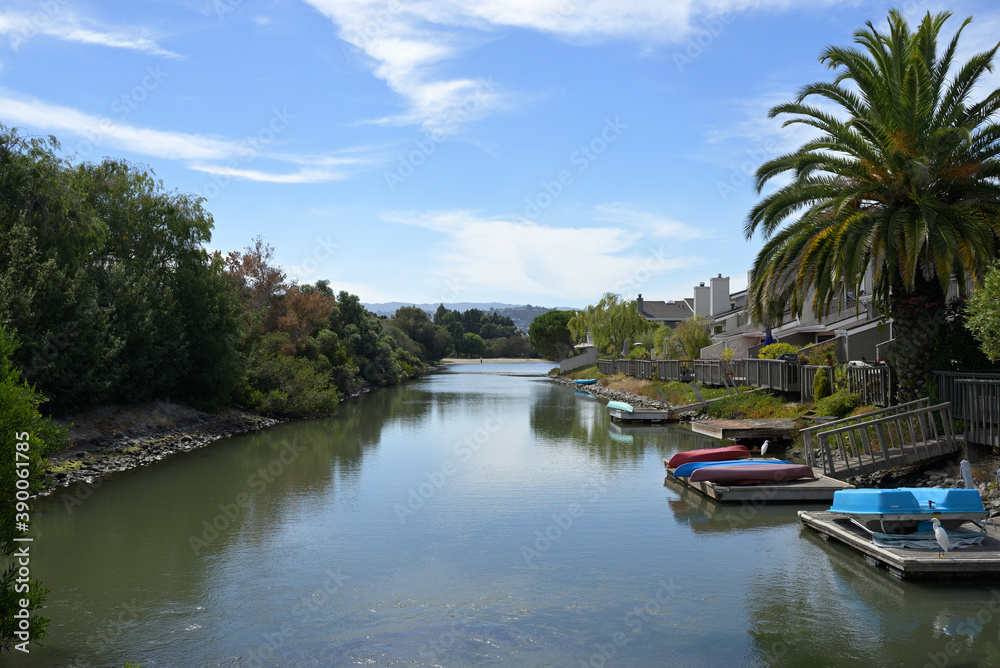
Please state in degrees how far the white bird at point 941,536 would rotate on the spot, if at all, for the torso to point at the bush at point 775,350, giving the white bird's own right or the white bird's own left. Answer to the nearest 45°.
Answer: approximately 90° to the white bird's own right

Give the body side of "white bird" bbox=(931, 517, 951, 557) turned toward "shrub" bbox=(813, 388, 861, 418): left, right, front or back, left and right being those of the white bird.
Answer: right

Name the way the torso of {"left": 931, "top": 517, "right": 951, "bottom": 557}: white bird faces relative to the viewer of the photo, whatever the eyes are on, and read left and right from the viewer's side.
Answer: facing to the left of the viewer

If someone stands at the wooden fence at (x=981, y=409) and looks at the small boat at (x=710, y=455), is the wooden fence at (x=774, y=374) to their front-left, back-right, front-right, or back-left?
front-right

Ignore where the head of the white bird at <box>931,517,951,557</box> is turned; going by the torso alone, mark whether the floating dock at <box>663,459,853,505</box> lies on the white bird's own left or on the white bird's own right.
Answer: on the white bird's own right

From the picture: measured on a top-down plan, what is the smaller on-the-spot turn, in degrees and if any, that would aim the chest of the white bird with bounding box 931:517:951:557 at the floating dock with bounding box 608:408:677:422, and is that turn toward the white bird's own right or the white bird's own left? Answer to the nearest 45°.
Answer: approximately 45° to the white bird's own right

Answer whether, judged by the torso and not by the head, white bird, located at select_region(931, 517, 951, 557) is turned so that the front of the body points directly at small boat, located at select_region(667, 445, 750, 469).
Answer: no

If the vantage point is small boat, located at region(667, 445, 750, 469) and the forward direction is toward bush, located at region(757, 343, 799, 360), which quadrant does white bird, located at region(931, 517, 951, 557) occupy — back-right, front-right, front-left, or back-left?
back-right

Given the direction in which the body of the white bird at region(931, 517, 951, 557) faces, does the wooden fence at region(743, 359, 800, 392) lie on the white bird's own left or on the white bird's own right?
on the white bird's own right

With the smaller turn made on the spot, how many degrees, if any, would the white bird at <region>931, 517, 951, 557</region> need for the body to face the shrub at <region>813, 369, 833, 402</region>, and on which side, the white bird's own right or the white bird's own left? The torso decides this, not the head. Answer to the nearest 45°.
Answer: approximately 90° to the white bird's own right

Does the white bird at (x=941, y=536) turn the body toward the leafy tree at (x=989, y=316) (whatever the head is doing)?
no

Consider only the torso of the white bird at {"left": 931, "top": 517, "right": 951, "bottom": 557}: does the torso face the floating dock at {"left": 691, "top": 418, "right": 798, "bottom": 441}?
no

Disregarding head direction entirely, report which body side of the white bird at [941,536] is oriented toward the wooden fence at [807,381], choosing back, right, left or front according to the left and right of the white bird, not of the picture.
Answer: right
